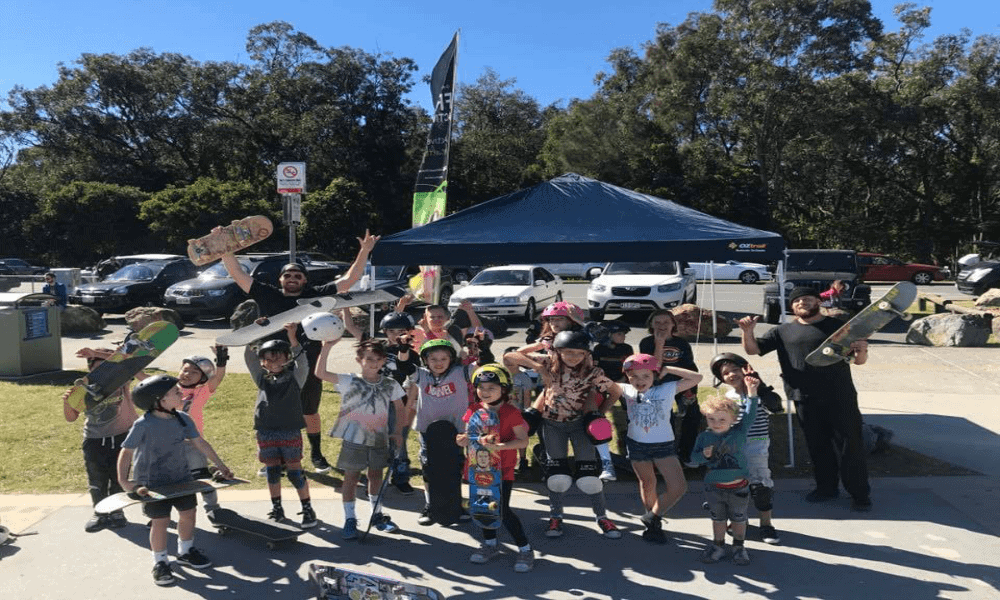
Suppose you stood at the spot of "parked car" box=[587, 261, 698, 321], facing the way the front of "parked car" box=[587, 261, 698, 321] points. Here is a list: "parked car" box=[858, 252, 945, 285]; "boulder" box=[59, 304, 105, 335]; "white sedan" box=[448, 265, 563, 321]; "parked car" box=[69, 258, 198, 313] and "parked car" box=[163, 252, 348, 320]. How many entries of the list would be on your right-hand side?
4

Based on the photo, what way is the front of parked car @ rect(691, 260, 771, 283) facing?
to the viewer's right

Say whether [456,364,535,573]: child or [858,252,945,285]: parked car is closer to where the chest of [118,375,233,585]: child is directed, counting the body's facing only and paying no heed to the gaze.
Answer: the child

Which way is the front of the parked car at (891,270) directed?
to the viewer's right

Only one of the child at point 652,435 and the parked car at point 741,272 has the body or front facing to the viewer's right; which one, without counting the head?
the parked car

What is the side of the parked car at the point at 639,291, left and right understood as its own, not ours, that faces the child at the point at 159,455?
front

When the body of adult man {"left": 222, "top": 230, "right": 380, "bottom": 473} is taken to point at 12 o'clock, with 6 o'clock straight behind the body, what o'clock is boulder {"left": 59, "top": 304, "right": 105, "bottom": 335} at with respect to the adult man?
The boulder is roughly at 5 o'clock from the adult man.

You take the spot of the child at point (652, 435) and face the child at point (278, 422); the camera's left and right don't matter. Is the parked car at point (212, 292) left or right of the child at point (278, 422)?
right

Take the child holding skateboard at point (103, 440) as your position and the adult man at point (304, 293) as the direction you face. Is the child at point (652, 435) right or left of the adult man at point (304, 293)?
right

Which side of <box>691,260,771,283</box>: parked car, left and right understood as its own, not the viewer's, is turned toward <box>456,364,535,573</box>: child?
right

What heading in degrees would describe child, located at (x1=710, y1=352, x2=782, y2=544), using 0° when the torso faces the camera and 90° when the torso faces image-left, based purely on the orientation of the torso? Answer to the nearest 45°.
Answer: approximately 0°

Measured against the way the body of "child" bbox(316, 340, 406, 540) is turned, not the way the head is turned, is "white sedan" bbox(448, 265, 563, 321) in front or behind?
behind

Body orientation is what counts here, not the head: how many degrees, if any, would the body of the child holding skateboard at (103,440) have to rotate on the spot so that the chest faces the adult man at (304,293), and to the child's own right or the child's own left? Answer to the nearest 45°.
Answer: approximately 90° to the child's own left

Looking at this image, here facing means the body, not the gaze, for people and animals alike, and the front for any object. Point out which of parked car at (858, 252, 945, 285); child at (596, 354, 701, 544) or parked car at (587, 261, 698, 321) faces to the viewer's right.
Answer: parked car at (858, 252, 945, 285)

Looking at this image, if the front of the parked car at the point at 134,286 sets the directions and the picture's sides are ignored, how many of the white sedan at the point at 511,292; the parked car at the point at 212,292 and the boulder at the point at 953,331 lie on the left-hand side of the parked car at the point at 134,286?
3

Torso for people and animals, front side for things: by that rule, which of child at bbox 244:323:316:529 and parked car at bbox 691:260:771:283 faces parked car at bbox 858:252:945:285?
parked car at bbox 691:260:771:283

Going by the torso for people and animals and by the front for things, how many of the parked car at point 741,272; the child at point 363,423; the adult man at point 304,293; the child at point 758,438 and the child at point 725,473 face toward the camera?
4
